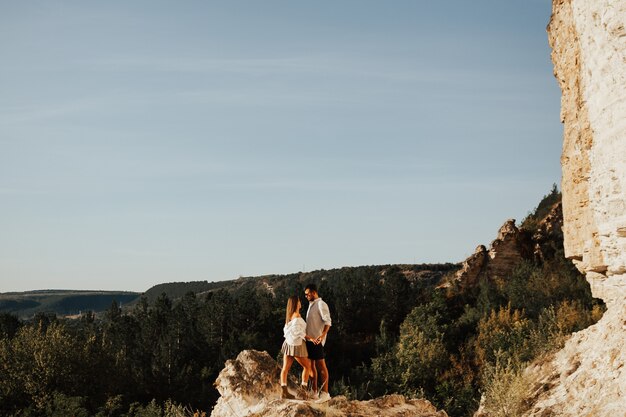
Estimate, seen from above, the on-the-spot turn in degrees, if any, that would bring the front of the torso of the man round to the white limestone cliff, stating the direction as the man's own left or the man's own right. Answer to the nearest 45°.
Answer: approximately 180°

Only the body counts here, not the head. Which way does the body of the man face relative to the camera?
to the viewer's left

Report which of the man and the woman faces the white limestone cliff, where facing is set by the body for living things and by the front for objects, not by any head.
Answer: the woman

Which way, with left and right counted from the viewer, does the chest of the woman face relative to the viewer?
facing to the right of the viewer

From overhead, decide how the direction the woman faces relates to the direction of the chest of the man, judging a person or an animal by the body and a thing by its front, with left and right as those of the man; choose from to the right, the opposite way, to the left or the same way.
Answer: the opposite way

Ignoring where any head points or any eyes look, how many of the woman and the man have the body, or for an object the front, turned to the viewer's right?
1

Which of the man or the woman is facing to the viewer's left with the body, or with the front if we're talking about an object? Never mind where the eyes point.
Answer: the man
